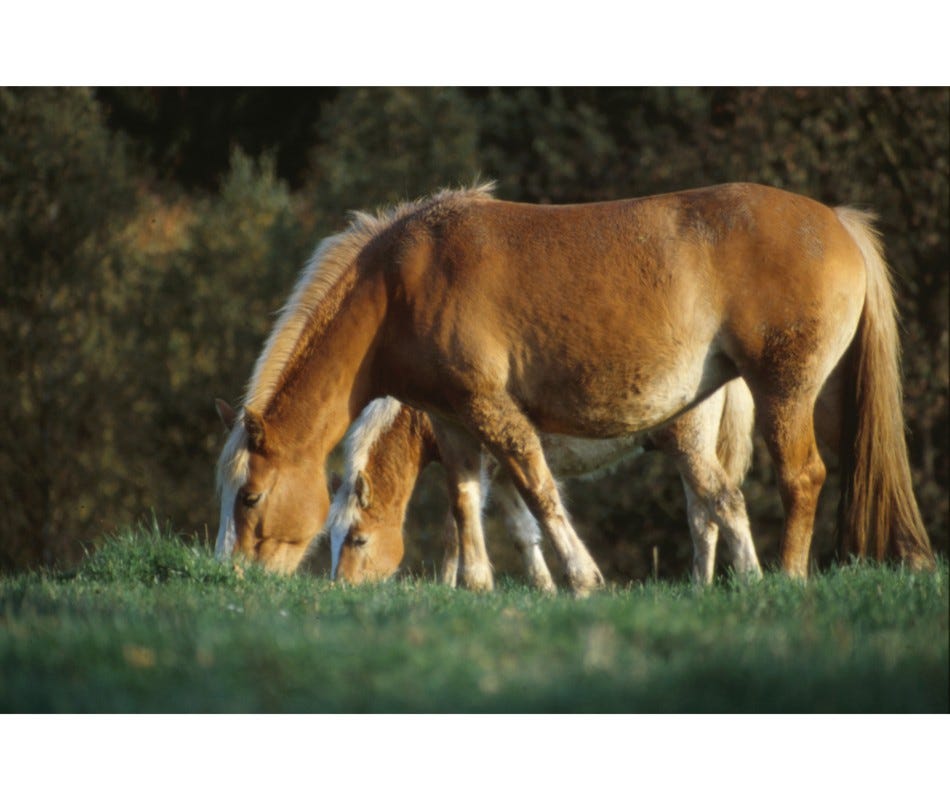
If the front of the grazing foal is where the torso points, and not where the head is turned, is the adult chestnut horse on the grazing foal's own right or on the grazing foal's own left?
on the grazing foal's own left

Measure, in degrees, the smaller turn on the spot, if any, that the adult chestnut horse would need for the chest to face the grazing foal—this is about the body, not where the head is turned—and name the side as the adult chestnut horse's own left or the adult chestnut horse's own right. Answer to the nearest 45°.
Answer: approximately 90° to the adult chestnut horse's own right

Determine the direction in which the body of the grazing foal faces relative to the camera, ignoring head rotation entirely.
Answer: to the viewer's left

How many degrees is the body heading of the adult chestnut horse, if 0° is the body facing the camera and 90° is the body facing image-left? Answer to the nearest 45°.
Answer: approximately 90°

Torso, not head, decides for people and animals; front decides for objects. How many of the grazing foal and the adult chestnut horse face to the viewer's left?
2
